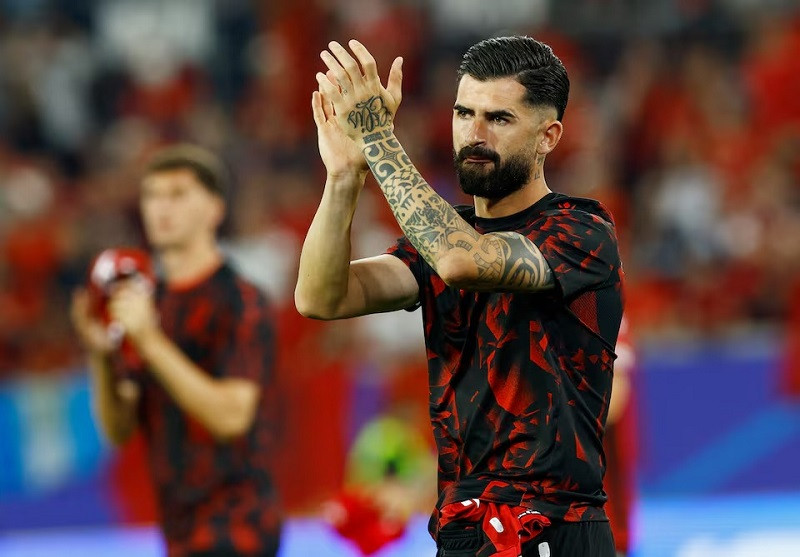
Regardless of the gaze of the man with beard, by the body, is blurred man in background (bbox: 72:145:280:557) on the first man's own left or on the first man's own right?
on the first man's own right

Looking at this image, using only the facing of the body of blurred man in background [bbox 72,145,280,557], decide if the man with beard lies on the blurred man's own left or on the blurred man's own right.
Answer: on the blurred man's own left

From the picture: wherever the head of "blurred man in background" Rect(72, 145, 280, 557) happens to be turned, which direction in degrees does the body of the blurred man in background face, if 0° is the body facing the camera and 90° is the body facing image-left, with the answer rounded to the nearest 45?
approximately 45°

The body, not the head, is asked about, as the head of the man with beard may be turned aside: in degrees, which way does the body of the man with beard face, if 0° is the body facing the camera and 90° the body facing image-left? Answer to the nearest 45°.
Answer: approximately 45°
